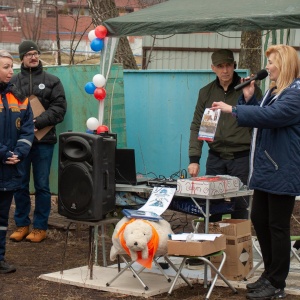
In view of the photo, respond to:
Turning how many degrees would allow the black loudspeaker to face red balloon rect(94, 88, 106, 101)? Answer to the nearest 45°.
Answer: approximately 135° to its right

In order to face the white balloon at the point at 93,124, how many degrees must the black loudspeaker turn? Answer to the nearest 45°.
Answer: approximately 135° to its right

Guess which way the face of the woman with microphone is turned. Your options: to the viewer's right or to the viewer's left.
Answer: to the viewer's left

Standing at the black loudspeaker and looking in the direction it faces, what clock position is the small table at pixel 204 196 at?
The small table is roughly at 8 o'clock from the black loudspeaker.

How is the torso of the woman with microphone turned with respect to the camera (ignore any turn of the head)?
to the viewer's left

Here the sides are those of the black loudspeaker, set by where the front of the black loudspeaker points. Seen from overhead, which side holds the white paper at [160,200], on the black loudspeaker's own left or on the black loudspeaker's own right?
on the black loudspeaker's own left

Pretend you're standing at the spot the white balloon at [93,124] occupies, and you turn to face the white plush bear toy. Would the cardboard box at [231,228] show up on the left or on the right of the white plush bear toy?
left

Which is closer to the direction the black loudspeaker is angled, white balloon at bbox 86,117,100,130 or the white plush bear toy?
the white plush bear toy

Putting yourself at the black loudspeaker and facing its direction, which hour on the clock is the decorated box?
The decorated box is roughly at 8 o'clock from the black loudspeaker.

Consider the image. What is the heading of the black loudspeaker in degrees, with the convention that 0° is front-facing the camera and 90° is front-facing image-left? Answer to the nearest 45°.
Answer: approximately 45°
